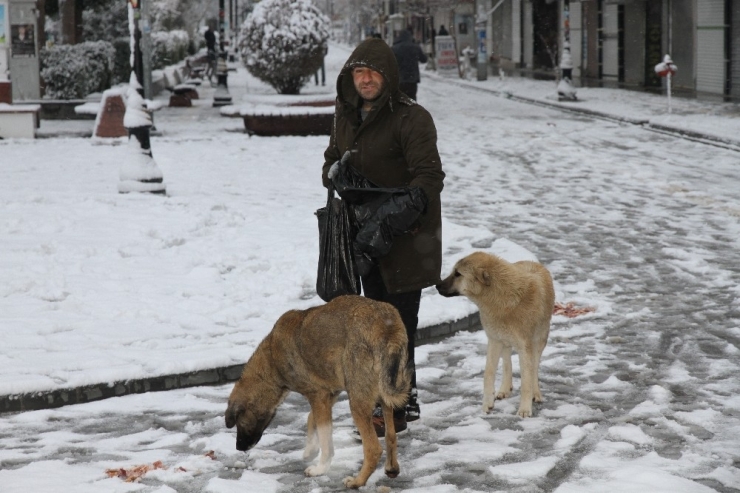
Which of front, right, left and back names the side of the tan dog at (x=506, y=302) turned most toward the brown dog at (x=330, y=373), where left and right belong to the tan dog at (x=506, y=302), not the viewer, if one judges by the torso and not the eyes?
front

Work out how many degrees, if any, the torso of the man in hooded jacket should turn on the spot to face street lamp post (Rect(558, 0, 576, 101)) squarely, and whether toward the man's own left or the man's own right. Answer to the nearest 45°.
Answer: approximately 135° to the man's own right

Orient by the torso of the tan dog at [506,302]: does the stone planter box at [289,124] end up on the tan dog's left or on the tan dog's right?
on the tan dog's right

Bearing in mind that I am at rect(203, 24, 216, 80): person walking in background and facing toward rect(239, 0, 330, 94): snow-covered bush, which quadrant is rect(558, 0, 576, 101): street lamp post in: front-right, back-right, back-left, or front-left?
front-left

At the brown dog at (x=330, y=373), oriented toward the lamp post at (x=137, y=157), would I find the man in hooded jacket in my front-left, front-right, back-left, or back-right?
front-right

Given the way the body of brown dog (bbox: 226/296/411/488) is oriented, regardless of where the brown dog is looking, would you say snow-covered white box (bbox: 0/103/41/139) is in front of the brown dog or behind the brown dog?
in front

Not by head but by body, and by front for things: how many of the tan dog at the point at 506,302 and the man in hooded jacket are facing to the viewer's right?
0

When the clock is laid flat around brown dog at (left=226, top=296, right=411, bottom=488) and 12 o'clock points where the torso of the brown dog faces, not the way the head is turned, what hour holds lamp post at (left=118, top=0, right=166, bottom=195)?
The lamp post is roughly at 1 o'clock from the brown dog.

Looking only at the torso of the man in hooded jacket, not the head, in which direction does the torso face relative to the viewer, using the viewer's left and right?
facing the viewer and to the left of the viewer
